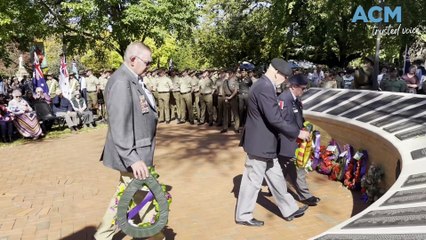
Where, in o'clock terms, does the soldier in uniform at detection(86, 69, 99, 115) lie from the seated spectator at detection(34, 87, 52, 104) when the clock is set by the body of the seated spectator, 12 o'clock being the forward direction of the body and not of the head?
The soldier in uniform is roughly at 9 o'clock from the seated spectator.

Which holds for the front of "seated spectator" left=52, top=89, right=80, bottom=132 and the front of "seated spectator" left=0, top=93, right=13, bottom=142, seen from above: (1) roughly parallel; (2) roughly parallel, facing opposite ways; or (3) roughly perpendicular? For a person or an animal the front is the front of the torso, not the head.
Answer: roughly parallel

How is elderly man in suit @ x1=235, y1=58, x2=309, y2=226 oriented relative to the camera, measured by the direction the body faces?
to the viewer's right

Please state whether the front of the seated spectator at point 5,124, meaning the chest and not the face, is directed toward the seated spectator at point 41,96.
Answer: no

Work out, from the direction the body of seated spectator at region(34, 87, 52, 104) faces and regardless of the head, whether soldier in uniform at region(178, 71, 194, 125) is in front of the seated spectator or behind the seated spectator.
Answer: in front

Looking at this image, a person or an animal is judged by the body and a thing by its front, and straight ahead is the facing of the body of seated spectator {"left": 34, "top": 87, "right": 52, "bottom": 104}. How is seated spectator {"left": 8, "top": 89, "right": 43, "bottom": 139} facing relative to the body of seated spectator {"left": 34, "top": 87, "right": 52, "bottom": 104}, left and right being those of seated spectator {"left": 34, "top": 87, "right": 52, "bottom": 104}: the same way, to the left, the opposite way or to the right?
the same way

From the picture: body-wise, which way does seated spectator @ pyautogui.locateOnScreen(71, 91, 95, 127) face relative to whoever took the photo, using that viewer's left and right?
facing the viewer and to the right of the viewer

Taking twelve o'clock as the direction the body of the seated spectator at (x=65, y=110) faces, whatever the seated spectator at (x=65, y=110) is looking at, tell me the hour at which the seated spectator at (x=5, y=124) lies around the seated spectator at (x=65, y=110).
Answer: the seated spectator at (x=5, y=124) is roughly at 3 o'clock from the seated spectator at (x=65, y=110).

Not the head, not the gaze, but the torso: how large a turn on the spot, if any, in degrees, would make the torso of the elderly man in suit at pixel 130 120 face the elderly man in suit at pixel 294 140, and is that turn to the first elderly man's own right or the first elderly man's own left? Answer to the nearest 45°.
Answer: approximately 45° to the first elderly man's own left

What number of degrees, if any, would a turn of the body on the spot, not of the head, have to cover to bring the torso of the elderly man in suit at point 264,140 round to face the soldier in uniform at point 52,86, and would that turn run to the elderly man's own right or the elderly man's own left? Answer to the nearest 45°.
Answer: approximately 135° to the elderly man's own left
